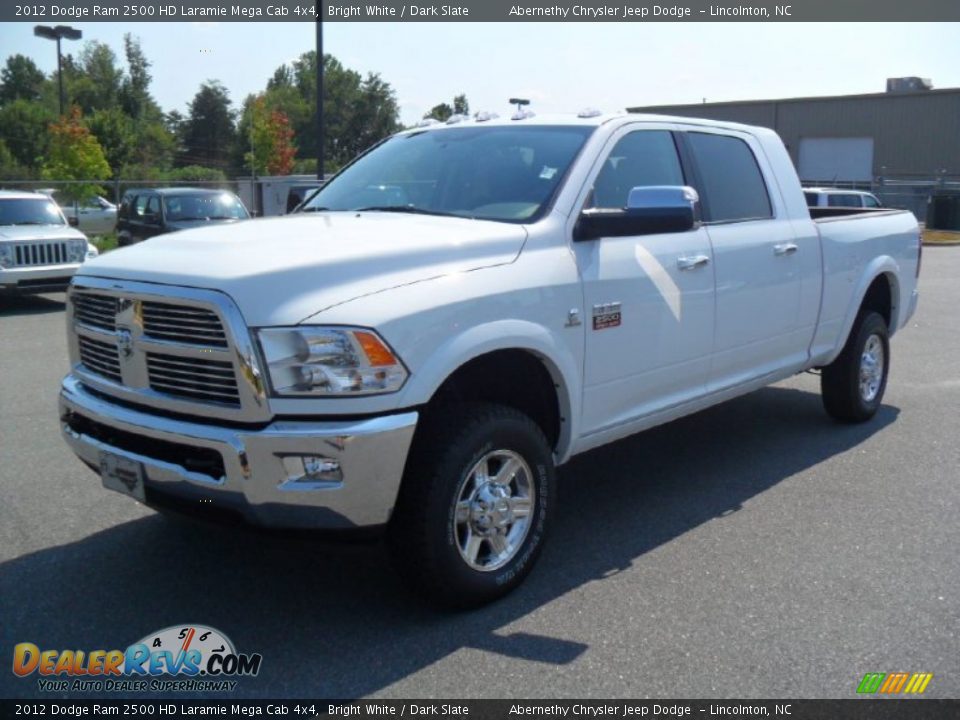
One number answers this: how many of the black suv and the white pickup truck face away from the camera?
0

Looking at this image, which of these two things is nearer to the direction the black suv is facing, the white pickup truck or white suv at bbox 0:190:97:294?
the white pickup truck

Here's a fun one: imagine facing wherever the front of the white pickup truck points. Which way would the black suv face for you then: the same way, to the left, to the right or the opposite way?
to the left

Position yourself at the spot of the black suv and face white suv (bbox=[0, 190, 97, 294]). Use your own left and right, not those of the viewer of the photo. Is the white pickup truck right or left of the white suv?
left

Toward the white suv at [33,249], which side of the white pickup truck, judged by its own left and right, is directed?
right

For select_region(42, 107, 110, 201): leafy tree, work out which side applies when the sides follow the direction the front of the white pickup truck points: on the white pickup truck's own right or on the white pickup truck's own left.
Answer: on the white pickup truck's own right

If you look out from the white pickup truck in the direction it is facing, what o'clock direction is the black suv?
The black suv is roughly at 4 o'clock from the white pickup truck.

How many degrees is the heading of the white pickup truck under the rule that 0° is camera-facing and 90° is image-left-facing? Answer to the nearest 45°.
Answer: approximately 45°

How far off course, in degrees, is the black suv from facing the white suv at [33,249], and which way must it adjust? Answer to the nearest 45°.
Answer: approximately 90° to its right

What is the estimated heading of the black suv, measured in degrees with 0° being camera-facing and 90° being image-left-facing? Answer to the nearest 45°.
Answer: approximately 315°

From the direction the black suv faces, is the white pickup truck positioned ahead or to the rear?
ahead
